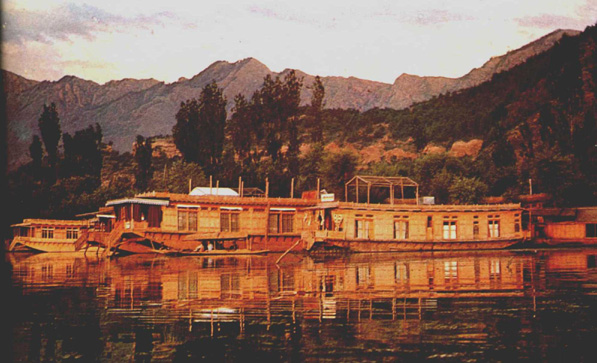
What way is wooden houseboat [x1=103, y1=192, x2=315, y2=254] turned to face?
to the viewer's left

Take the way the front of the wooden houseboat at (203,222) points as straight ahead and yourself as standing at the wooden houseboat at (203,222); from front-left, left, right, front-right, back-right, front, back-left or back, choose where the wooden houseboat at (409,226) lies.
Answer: back

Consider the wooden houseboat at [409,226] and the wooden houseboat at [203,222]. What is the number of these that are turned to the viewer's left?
2

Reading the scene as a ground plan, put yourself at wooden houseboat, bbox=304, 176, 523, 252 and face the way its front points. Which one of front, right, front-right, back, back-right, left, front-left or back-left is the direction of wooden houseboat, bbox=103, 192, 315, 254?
front

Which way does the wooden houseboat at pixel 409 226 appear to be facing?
to the viewer's left

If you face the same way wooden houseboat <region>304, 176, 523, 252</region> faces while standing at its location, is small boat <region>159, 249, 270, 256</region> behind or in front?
in front

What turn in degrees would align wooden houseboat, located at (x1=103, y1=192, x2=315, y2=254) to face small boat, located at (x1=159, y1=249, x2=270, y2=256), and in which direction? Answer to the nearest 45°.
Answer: approximately 90° to its left

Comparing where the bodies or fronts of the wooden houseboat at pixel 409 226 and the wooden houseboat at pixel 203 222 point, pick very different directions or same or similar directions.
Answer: same or similar directions
